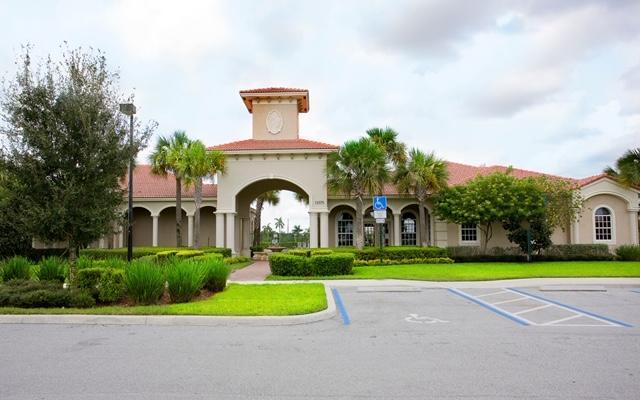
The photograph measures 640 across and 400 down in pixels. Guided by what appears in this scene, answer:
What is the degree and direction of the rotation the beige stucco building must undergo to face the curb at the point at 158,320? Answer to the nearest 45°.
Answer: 0° — it already faces it

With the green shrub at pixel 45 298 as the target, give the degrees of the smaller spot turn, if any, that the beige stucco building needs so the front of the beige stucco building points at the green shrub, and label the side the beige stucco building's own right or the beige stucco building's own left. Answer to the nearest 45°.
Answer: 0° — it already faces it

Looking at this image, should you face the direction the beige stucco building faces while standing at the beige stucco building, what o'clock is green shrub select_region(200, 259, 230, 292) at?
The green shrub is roughly at 12 o'clock from the beige stucco building.

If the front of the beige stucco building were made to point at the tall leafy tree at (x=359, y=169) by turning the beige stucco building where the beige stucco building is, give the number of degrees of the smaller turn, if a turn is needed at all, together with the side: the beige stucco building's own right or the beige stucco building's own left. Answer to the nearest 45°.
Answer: approximately 45° to the beige stucco building's own left

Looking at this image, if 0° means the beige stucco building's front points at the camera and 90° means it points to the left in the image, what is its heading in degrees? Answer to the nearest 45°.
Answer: approximately 0°

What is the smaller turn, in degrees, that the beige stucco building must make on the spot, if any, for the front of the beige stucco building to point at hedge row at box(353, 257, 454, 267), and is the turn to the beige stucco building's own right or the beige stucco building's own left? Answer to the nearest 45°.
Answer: approximately 45° to the beige stucco building's own left

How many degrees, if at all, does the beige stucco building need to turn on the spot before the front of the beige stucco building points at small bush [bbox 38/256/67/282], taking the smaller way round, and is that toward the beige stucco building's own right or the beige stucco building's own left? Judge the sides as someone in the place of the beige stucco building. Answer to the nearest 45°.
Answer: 0° — it already faces it

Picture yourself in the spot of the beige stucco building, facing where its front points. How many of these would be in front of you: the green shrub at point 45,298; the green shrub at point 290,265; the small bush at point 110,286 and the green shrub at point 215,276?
4

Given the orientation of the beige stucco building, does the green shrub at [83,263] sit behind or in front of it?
in front

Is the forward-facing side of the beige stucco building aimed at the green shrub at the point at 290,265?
yes
